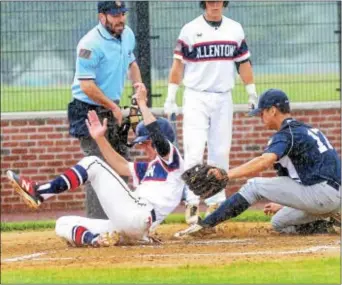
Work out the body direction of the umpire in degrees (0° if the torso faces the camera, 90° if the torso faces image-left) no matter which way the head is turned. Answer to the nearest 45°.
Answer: approximately 315°

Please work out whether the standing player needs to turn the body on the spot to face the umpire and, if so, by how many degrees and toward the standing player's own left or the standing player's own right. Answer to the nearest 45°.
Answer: approximately 45° to the standing player's own right

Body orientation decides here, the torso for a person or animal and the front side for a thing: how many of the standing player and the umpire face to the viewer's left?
0

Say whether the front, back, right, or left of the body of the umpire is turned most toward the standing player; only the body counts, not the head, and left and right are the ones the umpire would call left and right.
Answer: left
